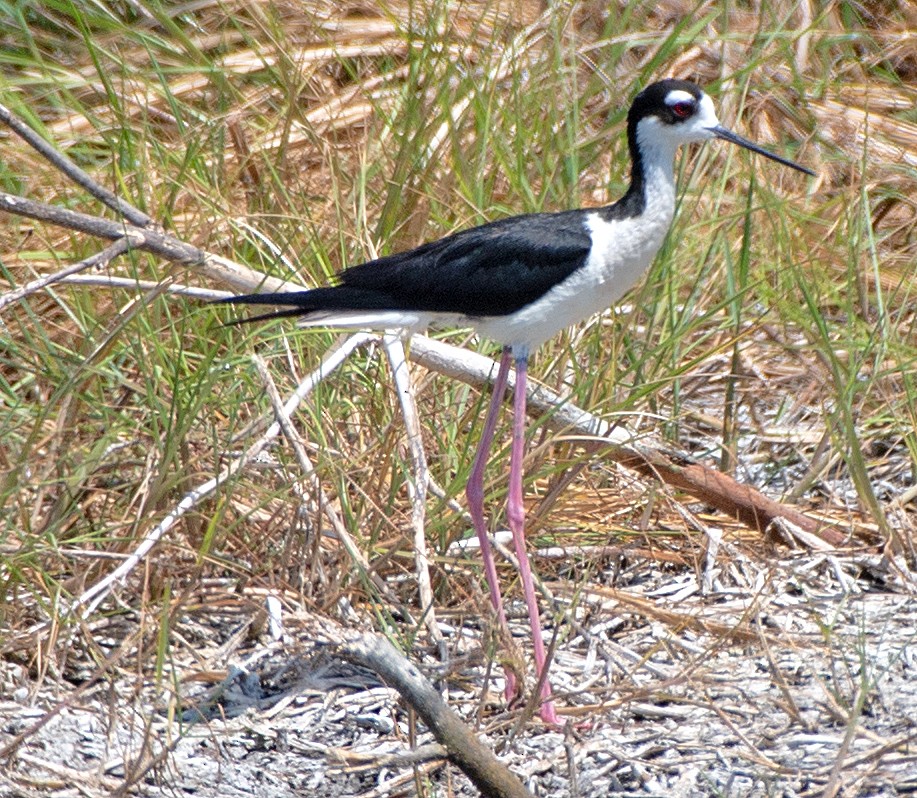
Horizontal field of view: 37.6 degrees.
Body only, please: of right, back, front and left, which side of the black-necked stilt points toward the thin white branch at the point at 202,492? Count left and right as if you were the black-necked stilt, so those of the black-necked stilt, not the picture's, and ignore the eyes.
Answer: back

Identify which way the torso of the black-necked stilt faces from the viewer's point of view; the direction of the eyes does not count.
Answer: to the viewer's right

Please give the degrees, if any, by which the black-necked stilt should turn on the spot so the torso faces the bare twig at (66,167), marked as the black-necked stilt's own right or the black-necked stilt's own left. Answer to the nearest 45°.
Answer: approximately 180°

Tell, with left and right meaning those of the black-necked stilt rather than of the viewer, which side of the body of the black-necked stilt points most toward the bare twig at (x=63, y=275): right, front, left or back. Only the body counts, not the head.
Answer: back
